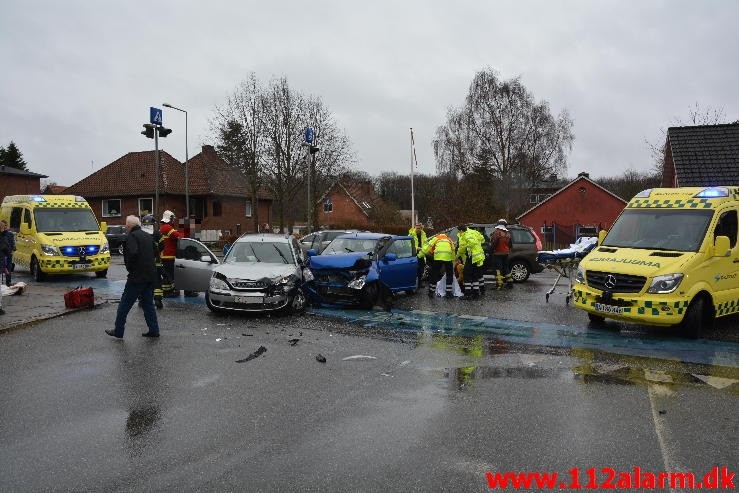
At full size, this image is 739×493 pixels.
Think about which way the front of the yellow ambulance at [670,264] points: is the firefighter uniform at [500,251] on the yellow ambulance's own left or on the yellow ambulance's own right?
on the yellow ambulance's own right

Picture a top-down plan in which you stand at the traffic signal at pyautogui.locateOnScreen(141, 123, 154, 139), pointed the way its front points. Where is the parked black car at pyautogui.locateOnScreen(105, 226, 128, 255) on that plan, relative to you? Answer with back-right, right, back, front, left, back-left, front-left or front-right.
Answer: right

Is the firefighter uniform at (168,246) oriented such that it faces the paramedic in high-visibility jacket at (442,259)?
yes

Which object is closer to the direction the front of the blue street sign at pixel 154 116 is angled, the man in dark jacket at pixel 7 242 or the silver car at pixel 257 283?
the silver car

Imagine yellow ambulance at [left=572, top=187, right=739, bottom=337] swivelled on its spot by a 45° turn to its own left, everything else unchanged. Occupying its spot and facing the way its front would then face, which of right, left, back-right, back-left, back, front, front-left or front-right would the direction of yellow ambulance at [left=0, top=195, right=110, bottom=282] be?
right

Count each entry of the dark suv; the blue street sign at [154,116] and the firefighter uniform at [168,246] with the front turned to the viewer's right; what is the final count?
1

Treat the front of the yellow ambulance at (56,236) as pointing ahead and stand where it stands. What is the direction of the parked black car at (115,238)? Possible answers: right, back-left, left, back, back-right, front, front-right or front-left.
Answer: back-left

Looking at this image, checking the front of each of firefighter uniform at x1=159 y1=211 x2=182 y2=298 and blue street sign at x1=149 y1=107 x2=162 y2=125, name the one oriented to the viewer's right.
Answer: the firefighter uniform

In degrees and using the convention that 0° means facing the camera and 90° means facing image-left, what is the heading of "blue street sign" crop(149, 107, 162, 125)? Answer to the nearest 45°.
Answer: approximately 0°

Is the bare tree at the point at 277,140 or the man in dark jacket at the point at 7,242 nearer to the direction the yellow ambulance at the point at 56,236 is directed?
the man in dark jacket

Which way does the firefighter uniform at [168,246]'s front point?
to the viewer's right

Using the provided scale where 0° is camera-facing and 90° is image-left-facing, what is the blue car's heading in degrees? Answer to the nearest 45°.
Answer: approximately 45°
